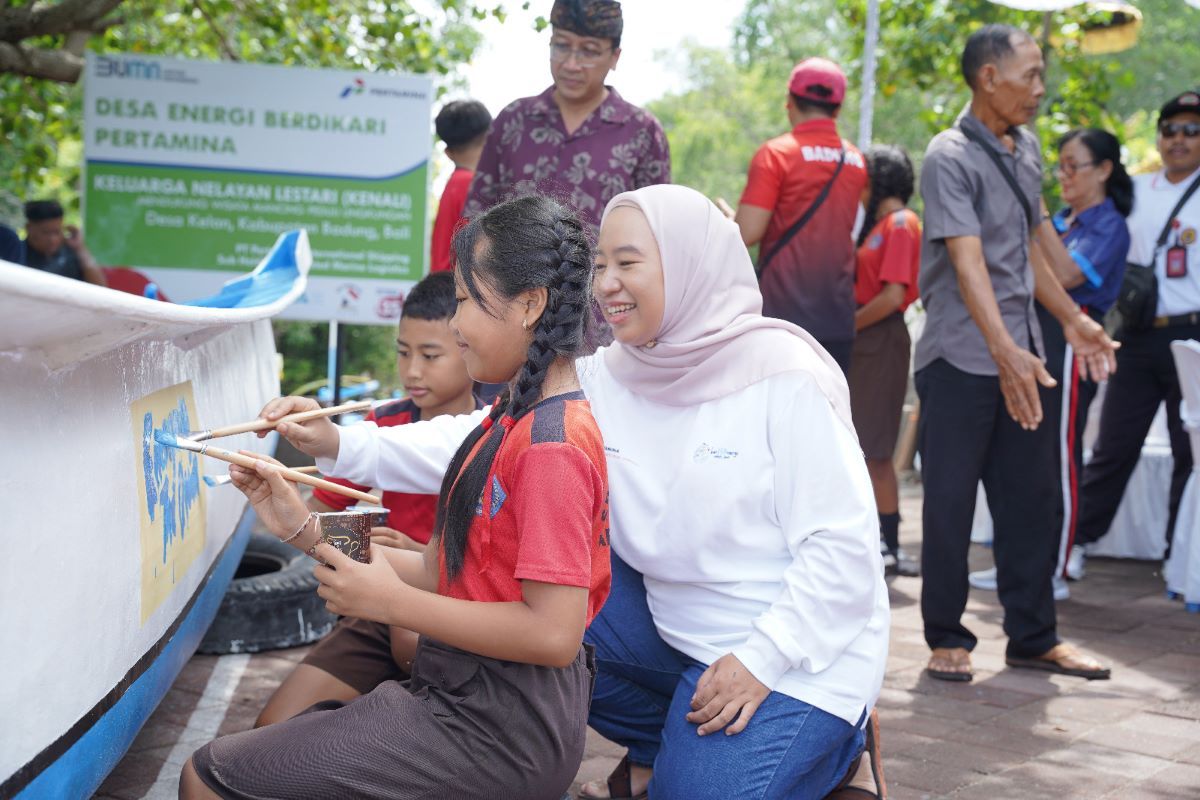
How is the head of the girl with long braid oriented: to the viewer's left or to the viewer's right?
to the viewer's left

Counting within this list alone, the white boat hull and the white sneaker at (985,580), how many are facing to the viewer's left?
1

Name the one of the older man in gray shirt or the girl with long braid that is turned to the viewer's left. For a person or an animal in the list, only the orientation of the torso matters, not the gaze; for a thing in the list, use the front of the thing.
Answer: the girl with long braid

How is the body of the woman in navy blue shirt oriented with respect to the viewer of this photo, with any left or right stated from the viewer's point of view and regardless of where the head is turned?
facing to the left of the viewer

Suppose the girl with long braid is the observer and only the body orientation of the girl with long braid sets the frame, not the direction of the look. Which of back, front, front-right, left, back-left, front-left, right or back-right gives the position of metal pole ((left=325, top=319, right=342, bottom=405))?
right

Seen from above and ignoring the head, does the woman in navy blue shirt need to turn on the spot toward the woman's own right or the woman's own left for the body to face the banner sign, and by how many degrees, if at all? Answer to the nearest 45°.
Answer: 0° — they already face it

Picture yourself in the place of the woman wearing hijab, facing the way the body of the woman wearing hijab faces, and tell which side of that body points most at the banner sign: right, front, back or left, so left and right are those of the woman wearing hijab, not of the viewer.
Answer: right

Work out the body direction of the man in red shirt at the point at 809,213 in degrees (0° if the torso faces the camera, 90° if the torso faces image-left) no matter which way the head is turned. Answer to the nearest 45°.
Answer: approximately 135°

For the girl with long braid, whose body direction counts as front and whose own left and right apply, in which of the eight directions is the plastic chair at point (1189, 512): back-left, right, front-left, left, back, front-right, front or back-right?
back-right
